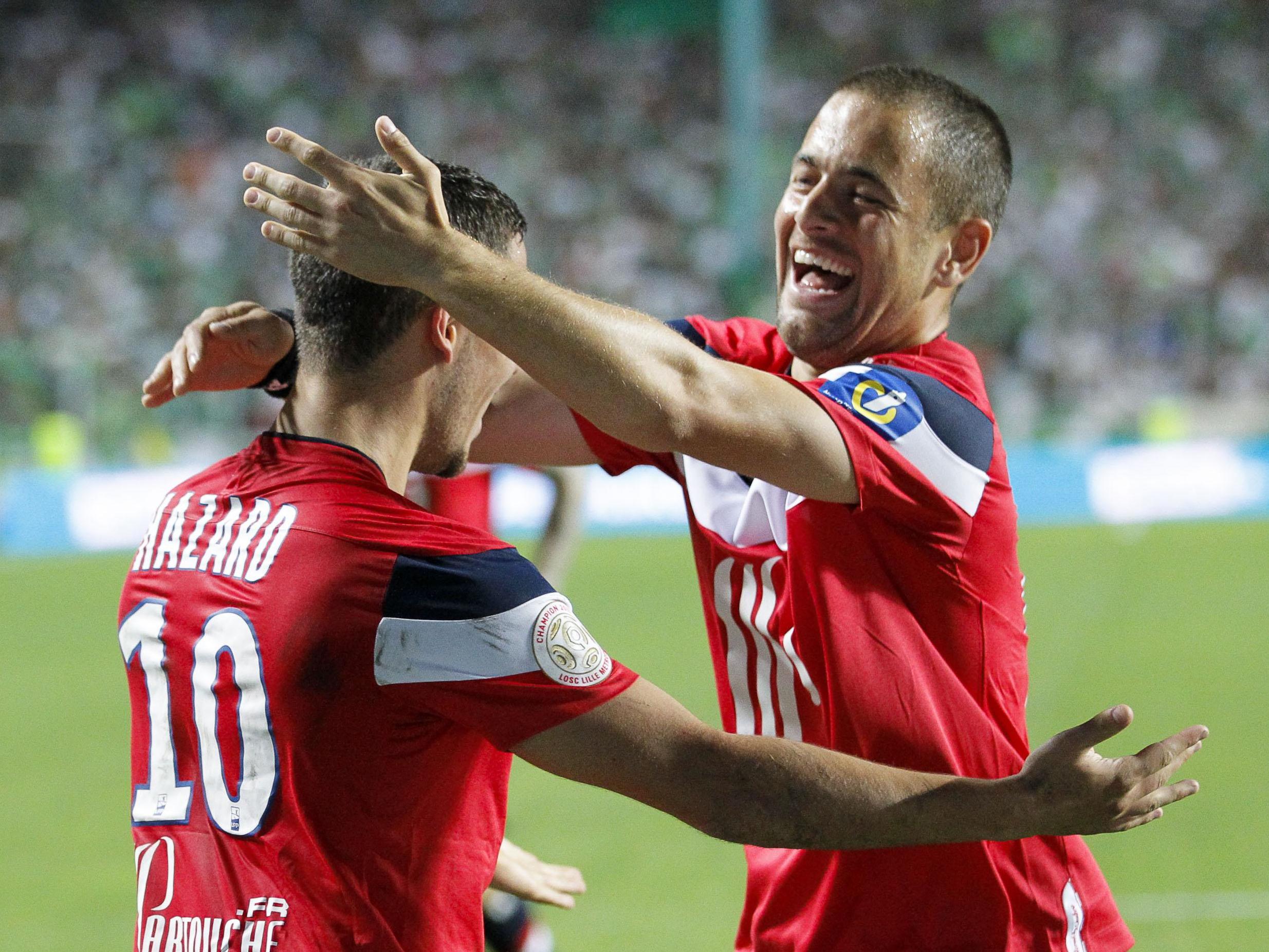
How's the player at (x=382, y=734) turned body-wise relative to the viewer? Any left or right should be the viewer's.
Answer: facing away from the viewer and to the right of the viewer

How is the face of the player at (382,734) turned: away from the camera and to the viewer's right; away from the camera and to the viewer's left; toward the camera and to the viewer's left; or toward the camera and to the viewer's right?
away from the camera and to the viewer's right

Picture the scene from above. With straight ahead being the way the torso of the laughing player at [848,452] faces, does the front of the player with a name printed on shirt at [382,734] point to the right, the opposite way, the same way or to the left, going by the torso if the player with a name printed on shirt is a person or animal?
the opposite way

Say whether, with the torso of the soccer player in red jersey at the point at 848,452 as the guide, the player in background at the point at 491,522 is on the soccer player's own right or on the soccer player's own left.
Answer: on the soccer player's own right

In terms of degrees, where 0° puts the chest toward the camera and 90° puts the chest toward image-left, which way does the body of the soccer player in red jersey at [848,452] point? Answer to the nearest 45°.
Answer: approximately 45°
